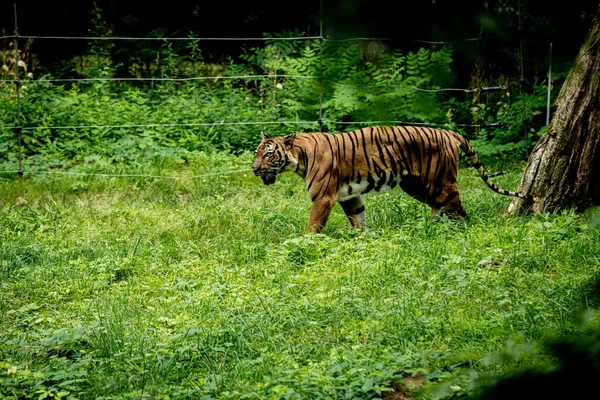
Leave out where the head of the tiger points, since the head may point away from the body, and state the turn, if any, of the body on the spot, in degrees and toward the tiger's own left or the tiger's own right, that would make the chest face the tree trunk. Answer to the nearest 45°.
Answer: approximately 180°

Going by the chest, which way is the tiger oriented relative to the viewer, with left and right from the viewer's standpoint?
facing to the left of the viewer
